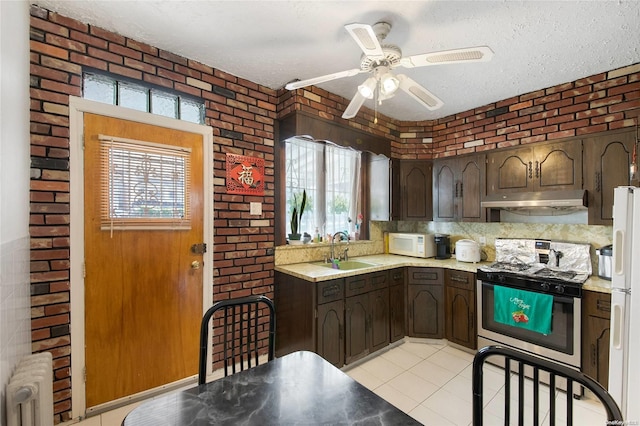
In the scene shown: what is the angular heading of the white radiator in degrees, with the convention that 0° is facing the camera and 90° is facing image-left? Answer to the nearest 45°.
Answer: approximately 270°

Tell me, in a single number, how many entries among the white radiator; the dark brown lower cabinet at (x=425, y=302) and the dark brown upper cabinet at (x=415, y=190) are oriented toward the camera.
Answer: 2

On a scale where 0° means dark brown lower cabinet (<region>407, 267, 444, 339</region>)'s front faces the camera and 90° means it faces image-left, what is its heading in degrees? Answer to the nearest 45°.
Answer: approximately 0°

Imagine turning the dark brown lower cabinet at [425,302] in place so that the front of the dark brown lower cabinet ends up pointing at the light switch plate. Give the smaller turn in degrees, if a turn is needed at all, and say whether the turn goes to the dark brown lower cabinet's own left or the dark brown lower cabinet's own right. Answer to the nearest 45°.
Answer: approximately 45° to the dark brown lower cabinet's own right
